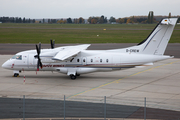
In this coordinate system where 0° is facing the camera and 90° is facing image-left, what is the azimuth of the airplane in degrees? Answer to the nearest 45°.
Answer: approximately 90°
